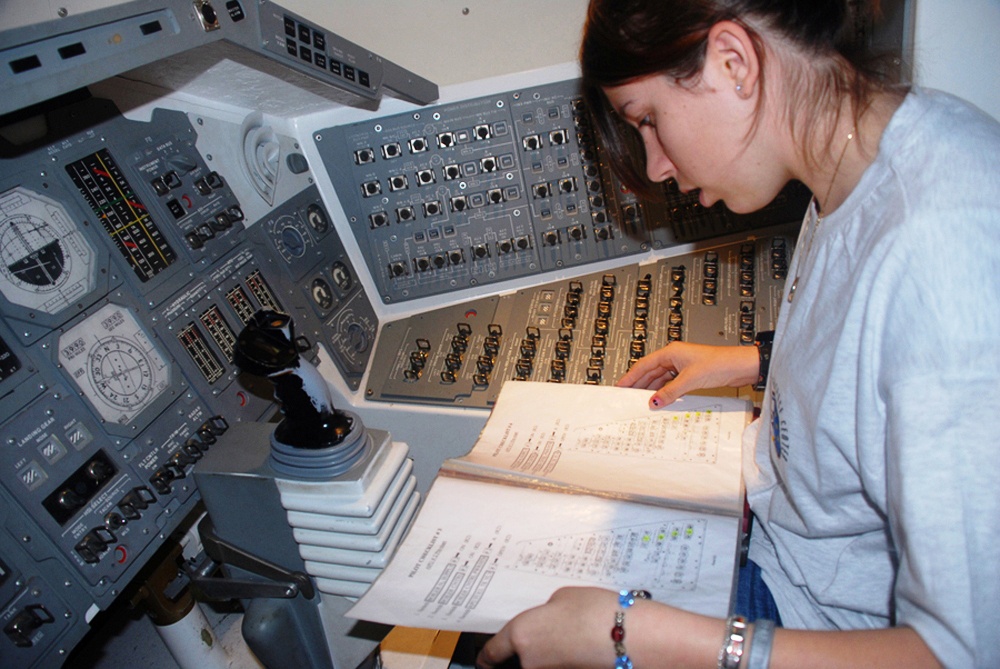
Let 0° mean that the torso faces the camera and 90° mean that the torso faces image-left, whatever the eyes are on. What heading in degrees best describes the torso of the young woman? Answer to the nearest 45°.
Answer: approximately 90°

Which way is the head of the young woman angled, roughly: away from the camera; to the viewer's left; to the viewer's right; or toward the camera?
to the viewer's left
